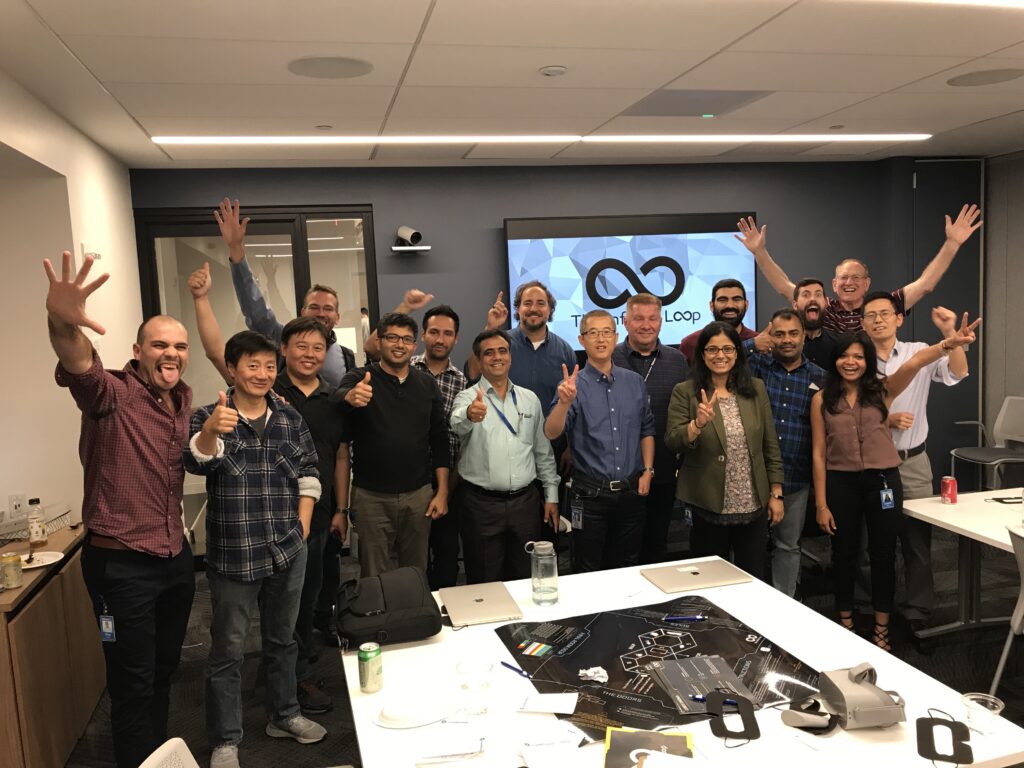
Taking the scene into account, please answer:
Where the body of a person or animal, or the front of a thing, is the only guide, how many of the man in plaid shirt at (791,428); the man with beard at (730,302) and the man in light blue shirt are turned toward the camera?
3

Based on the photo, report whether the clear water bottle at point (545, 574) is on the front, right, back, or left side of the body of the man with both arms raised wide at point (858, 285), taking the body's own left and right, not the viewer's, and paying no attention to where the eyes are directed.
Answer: front

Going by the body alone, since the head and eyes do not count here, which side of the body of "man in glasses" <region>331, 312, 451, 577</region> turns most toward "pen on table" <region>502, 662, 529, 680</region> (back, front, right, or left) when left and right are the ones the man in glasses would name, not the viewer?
front

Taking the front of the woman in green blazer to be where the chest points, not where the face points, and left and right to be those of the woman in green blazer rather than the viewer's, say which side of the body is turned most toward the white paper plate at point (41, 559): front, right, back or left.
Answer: right

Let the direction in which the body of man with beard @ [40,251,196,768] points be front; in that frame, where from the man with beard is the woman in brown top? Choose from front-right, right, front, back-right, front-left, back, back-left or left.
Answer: front-left

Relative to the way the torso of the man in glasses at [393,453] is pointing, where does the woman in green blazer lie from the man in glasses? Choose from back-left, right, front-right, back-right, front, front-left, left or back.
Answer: left

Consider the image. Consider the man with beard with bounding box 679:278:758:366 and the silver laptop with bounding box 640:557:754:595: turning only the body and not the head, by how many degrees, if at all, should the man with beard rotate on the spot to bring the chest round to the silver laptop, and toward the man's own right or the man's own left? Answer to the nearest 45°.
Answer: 0° — they already face it
